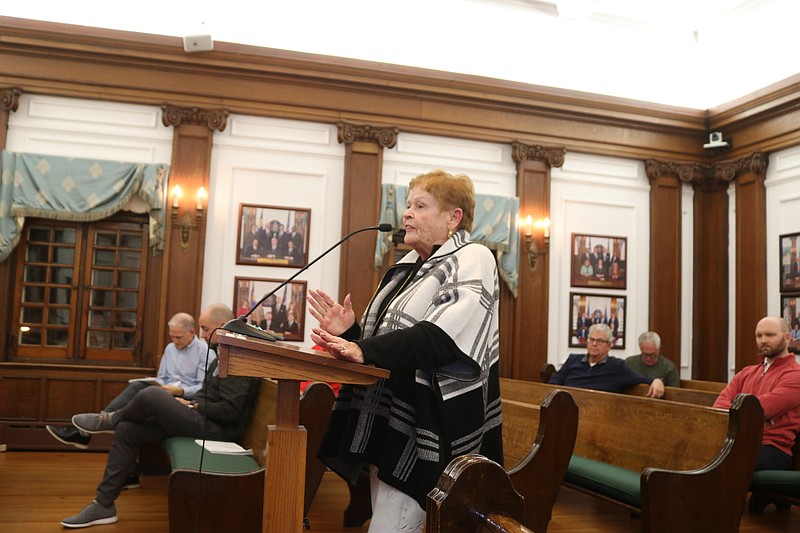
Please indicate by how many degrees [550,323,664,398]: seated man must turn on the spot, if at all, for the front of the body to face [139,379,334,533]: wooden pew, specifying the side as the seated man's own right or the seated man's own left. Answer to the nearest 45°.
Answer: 0° — they already face it

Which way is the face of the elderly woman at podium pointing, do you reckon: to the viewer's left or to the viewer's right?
to the viewer's left

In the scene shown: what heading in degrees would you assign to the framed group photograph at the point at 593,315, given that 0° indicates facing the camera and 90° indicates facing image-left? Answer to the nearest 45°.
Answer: approximately 315°

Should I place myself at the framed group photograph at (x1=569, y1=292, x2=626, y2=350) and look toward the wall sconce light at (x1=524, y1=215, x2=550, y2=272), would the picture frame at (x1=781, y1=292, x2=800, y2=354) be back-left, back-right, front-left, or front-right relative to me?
back-left

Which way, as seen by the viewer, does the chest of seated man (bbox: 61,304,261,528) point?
to the viewer's left

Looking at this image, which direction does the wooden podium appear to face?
to the viewer's left

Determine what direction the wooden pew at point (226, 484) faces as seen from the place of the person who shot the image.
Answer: facing to the left of the viewer

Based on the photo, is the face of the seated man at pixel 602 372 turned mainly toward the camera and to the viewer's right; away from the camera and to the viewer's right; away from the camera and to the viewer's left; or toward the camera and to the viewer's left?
toward the camera and to the viewer's left

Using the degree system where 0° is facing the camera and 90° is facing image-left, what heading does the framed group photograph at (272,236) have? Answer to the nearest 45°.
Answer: approximately 0°

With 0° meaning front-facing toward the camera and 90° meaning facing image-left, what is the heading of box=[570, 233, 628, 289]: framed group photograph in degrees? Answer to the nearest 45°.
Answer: approximately 315°

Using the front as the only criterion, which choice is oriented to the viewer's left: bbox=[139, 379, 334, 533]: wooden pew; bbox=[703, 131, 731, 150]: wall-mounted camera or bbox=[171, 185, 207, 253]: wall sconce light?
the wooden pew

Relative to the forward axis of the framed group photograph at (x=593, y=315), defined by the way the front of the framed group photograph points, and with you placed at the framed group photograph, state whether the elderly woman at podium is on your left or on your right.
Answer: on your right
